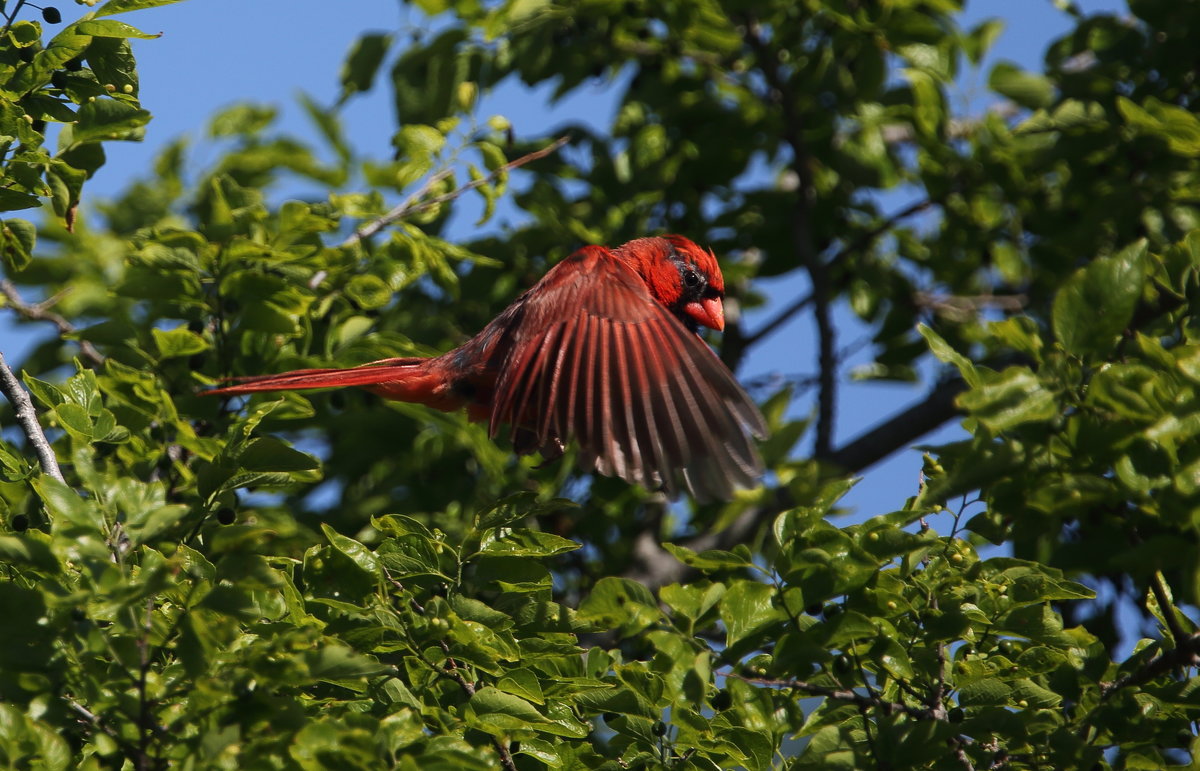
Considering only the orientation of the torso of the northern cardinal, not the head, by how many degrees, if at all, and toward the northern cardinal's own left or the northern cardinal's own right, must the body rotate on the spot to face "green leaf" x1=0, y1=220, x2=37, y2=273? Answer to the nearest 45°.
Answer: approximately 180°

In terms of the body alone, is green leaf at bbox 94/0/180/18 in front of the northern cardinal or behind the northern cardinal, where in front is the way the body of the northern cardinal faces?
behind

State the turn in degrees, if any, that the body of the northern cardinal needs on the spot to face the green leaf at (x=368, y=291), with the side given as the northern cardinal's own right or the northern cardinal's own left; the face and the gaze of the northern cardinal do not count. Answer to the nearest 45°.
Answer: approximately 135° to the northern cardinal's own left

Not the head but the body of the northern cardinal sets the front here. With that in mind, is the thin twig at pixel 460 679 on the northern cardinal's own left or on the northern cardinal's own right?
on the northern cardinal's own right

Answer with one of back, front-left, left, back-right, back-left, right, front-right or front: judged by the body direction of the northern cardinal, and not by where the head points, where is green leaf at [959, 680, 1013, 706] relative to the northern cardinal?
front-right

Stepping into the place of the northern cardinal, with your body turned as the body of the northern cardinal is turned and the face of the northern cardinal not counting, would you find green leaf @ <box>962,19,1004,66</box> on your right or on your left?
on your left

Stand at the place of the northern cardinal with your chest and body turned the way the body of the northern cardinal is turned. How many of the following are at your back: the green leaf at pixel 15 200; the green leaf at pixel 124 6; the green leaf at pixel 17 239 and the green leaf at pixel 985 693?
3

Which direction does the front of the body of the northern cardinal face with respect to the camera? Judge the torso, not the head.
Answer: to the viewer's right

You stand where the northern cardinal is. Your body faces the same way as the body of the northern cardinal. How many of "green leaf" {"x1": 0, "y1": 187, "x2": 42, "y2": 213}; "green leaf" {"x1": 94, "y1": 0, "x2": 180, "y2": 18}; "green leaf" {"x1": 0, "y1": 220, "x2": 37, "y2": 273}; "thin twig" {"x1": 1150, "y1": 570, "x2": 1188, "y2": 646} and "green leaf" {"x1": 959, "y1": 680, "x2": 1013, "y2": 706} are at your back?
3

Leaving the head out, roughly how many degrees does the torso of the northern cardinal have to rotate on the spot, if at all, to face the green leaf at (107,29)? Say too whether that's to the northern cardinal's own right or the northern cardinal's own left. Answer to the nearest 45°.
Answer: approximately 180°
